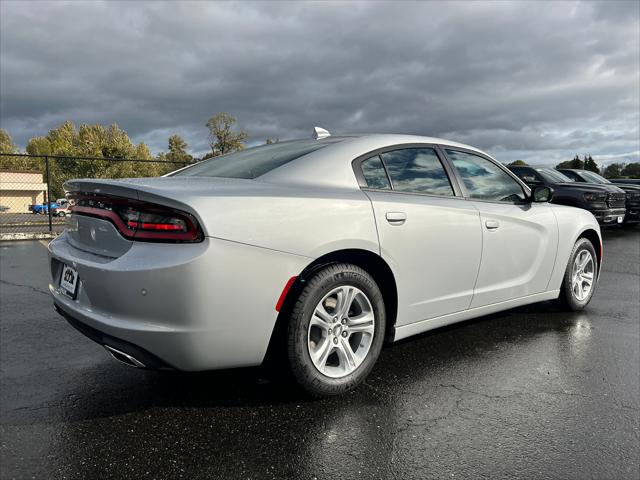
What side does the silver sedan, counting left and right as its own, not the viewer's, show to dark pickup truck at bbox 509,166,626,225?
front

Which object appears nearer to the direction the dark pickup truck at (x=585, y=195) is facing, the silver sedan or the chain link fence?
the silver sedan

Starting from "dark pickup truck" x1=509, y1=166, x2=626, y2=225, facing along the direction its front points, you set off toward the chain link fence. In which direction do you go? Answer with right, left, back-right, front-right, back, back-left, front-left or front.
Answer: back-right

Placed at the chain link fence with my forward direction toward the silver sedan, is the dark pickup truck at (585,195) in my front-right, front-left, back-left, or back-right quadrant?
front-left

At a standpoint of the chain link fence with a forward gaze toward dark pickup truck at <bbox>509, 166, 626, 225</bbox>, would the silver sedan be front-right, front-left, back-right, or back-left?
front-right

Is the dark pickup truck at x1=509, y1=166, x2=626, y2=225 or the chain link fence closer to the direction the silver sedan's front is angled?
the dark pickup truck

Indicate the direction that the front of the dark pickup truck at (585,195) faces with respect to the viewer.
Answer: facing the viewer and to the right of the viewer

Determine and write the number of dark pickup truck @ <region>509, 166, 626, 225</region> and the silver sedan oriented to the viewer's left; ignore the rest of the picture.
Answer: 0

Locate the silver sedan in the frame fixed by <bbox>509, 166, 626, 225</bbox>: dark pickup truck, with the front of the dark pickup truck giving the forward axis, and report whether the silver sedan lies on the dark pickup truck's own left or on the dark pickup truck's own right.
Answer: on the dark pickup truck's own right

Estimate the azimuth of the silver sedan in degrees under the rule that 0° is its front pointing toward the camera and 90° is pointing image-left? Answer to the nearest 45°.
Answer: approximately 225°
